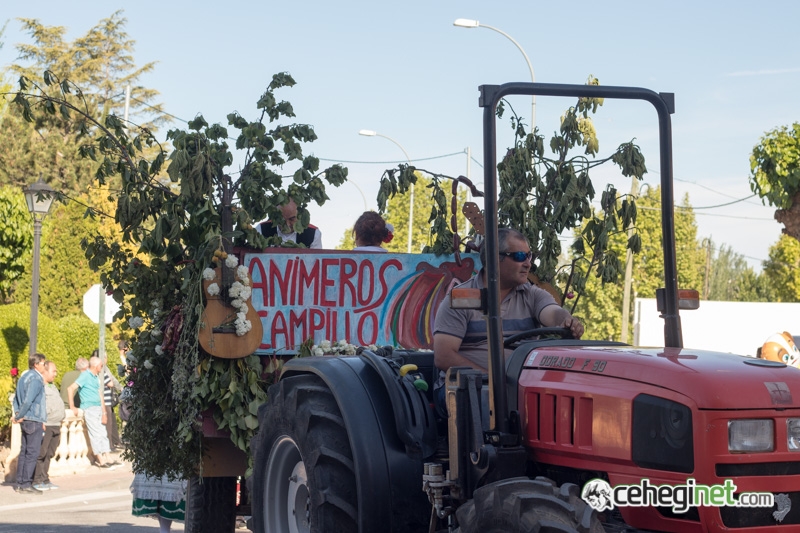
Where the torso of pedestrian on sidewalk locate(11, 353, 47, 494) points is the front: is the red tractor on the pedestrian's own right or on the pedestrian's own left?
on the pedestrian's own right

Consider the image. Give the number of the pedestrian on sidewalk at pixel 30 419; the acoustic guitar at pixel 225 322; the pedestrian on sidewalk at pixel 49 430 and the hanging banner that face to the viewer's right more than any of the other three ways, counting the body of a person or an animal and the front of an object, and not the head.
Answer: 2

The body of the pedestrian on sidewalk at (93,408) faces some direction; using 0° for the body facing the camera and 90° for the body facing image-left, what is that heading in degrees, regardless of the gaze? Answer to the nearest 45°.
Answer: approximately 315°

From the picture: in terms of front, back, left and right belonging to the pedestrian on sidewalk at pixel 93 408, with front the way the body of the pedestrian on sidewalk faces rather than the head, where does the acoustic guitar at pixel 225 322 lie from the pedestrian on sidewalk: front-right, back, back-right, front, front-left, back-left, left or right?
front-right

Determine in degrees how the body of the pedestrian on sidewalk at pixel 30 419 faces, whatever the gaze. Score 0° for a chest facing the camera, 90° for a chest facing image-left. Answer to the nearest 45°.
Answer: approximately 270°

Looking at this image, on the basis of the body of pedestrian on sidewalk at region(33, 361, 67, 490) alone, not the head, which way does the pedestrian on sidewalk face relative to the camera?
to the viewer's right
